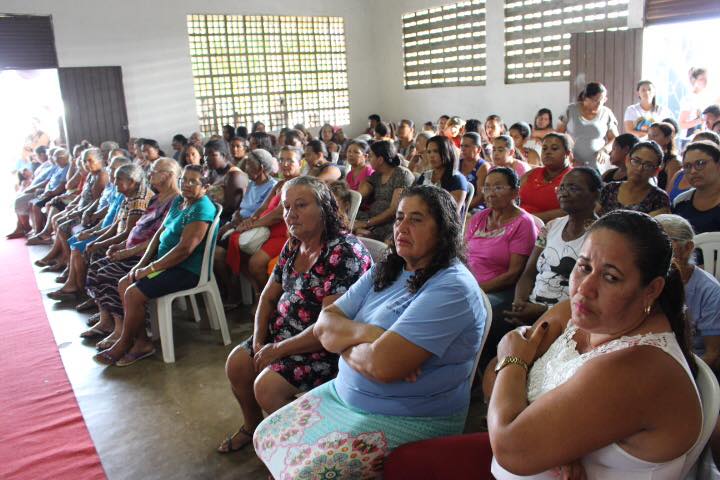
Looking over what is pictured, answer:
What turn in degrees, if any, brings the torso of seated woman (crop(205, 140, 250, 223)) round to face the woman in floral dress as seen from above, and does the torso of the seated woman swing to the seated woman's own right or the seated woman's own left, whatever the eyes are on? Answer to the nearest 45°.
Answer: approximately 45° to the seated woman's own left

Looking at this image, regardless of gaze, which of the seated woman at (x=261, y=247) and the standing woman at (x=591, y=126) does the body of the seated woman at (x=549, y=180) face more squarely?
the seated woman

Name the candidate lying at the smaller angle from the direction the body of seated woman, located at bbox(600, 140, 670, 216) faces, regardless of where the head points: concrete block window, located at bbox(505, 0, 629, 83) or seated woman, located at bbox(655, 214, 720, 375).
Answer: the seated woman

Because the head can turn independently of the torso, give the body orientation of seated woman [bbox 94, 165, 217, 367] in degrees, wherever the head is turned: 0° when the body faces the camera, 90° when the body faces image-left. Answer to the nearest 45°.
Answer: approximately 45°

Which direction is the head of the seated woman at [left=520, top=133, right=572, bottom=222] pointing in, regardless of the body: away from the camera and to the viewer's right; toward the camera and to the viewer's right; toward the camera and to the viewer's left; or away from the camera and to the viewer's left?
toward the camera and to the viewer's left

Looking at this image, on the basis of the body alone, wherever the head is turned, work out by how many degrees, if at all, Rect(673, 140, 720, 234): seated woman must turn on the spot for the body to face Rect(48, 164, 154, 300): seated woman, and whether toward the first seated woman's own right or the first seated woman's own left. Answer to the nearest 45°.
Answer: approximately 45° to the first seated woman's own right

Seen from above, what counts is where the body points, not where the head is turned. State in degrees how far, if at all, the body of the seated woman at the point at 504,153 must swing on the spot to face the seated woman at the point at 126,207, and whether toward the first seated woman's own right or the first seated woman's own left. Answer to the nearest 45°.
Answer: approximately 45° to the first seated woman's own right

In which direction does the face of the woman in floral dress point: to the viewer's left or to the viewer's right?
to the viewer's left

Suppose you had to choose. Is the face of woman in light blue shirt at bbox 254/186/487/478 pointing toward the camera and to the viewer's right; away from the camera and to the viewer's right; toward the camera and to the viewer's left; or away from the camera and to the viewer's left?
toward the camera and to the viewer's left

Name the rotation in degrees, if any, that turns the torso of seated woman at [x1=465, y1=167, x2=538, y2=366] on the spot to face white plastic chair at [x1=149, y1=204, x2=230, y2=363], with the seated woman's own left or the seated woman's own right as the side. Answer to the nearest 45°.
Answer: approximately 45° to the seated woman's own right

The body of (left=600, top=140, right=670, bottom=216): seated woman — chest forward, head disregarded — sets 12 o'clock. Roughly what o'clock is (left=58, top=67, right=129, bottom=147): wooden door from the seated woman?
The wooden door is roughly at 4 o'clock from the seated woman.

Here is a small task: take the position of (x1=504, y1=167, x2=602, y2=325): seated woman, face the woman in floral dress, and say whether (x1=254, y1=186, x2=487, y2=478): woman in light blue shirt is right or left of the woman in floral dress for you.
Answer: left

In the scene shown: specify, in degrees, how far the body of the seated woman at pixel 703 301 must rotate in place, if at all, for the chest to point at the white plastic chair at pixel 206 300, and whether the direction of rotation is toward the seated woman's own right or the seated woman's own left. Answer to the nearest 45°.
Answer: approximately 45° to the seated woman's own right

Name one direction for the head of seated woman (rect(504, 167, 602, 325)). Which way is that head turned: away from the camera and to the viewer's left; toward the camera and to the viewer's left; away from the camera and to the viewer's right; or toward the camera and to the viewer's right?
toward the camera and to the viewer's left

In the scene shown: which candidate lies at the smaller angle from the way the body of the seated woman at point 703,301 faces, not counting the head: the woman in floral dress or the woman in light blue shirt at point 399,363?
the woman in light blue shirt

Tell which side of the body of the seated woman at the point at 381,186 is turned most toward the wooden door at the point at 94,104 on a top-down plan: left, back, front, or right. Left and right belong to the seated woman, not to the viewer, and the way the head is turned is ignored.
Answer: right
